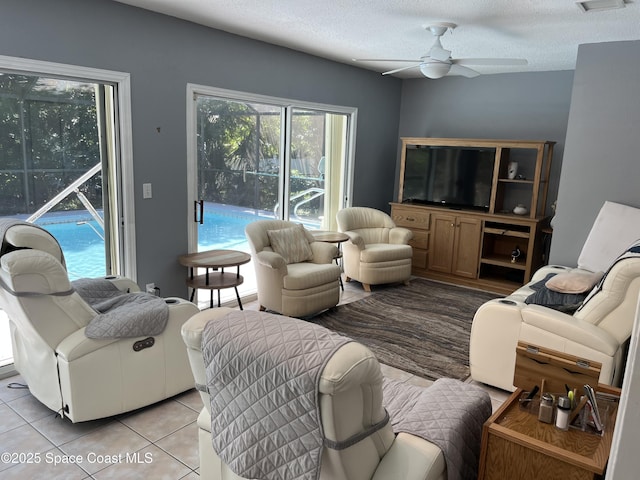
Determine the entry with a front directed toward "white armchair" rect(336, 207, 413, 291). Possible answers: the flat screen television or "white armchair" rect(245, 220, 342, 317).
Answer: the flat screen television

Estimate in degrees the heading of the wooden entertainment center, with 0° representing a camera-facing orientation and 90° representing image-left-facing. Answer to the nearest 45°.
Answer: approximately 45°

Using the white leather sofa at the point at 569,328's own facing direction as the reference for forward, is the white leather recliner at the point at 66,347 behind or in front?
in front

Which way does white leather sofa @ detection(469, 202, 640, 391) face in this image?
to the viewer's left

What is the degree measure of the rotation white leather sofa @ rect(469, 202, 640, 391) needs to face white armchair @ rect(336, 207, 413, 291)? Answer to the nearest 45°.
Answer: approximately 45° to its right

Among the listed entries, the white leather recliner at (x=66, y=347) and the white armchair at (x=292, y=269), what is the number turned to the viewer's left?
0

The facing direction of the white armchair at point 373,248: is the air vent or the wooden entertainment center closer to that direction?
the air vent

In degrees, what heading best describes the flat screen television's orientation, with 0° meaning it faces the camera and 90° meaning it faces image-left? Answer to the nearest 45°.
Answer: approximately 45°

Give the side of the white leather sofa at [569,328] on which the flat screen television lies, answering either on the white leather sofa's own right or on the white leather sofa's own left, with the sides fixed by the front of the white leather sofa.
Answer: on the white leather sofa's own right

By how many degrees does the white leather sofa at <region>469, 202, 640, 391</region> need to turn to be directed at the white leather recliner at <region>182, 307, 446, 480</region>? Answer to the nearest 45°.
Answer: approximately 90° to its left

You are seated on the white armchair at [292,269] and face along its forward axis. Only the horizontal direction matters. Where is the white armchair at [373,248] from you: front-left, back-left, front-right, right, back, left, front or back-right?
left
